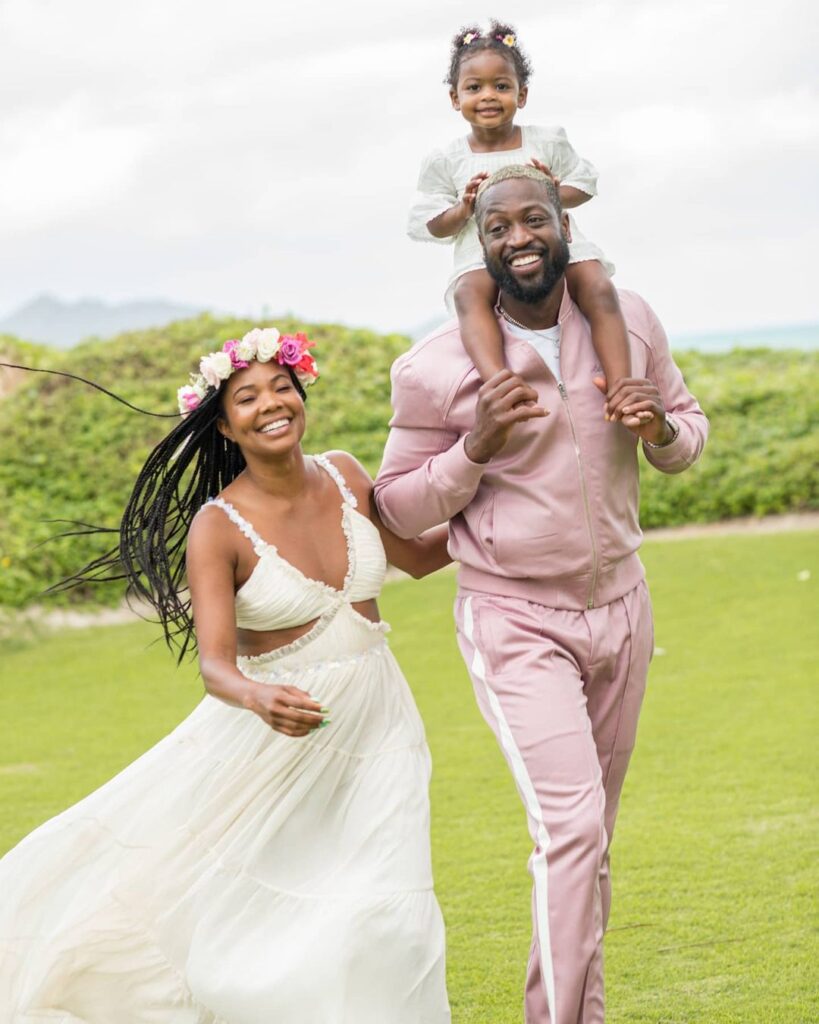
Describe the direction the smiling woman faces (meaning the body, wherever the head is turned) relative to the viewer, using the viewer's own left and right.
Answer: facing the viewer and to the right of the viewer

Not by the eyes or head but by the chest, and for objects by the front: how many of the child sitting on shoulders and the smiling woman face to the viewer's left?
0

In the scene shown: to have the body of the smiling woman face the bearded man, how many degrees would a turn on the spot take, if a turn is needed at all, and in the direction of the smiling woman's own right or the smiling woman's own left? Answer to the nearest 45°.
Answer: approximately 45° to the smiling woman's own left

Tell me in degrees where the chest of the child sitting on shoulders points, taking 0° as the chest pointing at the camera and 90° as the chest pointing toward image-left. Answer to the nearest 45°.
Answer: approximately 0°

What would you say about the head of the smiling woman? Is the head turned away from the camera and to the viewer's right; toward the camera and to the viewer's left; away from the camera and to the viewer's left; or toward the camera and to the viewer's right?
toward the camera and to the viewer's right
